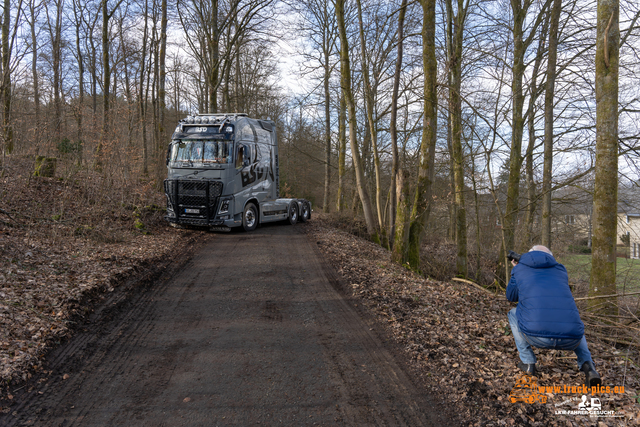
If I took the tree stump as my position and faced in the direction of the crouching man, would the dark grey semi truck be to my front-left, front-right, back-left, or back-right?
front-left

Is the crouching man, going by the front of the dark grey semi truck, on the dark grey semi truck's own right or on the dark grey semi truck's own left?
on the dark grey semi truck's own left

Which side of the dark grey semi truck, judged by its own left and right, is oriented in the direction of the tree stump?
right

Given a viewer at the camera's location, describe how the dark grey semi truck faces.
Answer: facing the viewer and to the left of the viewer
